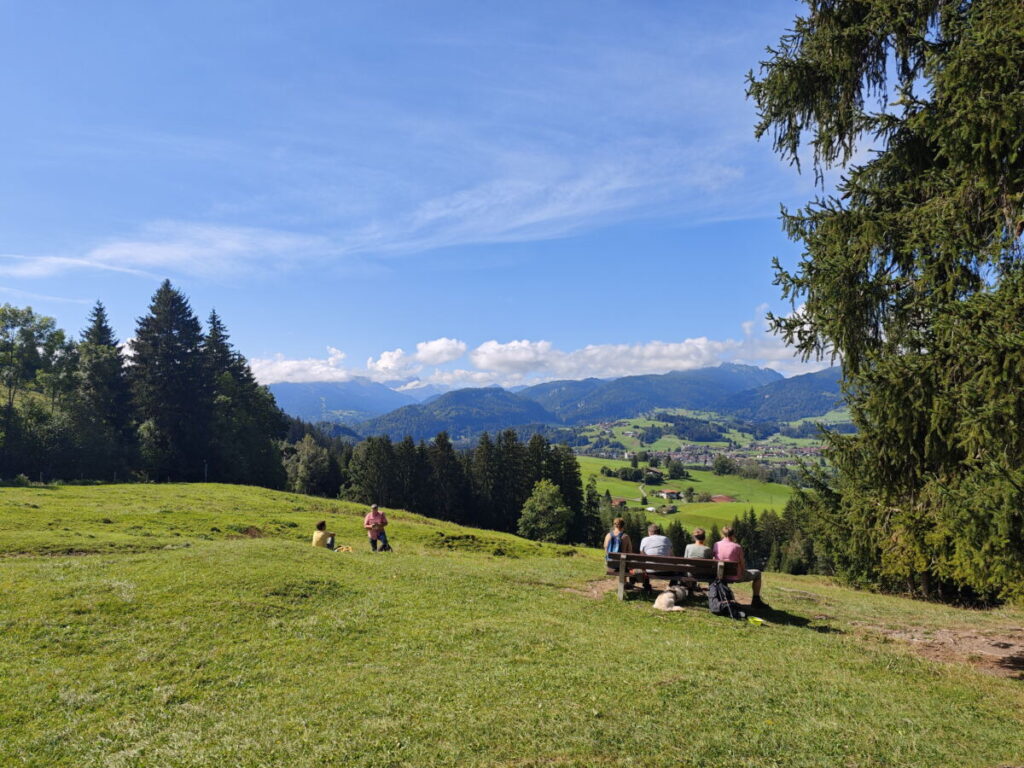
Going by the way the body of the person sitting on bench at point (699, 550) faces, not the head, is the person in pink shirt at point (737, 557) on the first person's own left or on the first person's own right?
on the first person's own right

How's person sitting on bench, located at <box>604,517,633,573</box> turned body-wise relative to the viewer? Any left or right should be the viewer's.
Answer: facing away from the viewer

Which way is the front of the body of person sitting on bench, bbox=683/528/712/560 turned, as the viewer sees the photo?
away from the camera

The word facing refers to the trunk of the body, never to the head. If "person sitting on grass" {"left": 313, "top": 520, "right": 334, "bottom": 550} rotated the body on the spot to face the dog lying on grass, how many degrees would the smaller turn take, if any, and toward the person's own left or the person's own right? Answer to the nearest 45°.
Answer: approximately 90° to the person's own right

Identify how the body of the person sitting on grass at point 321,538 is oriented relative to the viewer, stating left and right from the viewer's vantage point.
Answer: facing away from the viewer and to the right of the viewer
